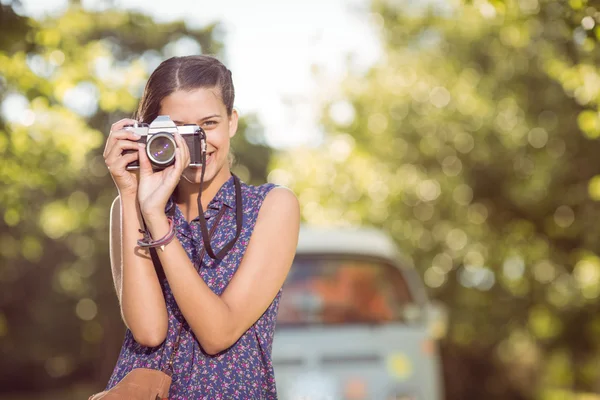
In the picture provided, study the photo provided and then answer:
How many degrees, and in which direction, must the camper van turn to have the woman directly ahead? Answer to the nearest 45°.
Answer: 0° — it already faces them

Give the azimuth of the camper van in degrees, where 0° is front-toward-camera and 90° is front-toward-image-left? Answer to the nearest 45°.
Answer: approximately 0°
